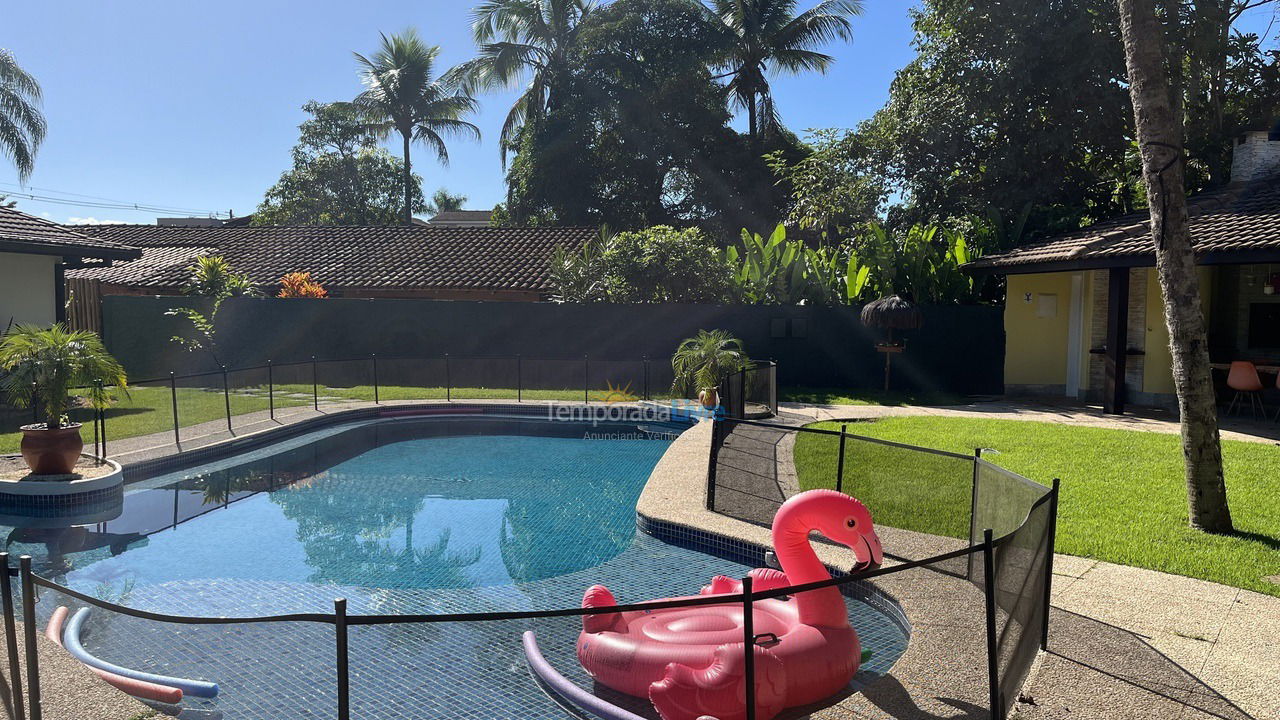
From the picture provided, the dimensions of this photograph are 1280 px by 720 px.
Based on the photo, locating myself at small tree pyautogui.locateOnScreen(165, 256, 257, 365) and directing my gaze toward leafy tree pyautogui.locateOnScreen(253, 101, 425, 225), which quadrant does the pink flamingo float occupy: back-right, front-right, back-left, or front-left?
back-right

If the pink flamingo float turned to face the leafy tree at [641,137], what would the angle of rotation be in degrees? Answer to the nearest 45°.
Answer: approximately 90° to its left

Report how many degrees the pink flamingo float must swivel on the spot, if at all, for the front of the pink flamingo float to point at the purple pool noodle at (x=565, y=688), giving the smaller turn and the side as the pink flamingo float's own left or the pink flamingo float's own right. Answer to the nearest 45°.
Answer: approximately 180°

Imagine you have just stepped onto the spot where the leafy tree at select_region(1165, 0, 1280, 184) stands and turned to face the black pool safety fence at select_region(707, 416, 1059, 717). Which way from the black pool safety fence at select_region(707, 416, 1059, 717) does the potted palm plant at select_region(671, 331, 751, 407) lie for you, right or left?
right

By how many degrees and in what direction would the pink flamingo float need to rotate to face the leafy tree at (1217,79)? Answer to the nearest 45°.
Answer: approximately 45° to its left

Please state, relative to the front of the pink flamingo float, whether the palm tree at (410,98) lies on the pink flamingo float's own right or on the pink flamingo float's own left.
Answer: on the pink flamingo float's own left

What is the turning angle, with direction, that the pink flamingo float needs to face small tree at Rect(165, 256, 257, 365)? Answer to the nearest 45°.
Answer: approximately 135° to its left

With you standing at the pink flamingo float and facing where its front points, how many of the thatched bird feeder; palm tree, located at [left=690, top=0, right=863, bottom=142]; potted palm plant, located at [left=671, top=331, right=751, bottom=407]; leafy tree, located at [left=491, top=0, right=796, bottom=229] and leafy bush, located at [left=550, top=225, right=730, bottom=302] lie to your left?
5

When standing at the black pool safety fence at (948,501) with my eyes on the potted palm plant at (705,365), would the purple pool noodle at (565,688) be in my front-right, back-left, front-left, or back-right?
back-left

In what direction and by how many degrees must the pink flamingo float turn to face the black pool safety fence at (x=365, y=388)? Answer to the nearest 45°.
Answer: approximately 135° to its left

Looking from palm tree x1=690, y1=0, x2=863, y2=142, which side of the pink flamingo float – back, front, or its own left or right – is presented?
left

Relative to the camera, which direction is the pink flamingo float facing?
to the viewer's right

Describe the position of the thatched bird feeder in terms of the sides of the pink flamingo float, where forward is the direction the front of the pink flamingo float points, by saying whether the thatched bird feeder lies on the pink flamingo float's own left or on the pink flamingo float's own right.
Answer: on the pink flamingo float's own left

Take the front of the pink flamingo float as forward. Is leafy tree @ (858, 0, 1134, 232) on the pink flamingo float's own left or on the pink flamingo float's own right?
on the pink flamingo float's own left
